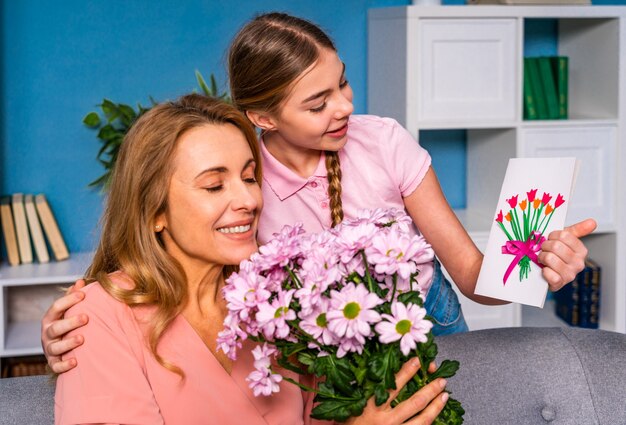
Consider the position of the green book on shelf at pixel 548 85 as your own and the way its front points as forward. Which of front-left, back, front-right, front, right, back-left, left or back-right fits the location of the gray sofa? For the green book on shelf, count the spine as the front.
front

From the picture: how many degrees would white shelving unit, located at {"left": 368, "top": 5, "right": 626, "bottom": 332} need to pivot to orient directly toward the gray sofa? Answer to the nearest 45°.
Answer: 0° — it already faces it

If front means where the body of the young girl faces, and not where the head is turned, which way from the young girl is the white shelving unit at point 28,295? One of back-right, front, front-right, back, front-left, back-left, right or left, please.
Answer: back-right

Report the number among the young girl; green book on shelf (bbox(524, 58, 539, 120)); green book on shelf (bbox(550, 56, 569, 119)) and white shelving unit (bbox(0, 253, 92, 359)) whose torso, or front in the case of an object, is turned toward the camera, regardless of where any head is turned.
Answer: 4

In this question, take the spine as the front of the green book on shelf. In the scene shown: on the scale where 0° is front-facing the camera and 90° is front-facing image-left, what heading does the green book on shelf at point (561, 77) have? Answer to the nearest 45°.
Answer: approximately 0°

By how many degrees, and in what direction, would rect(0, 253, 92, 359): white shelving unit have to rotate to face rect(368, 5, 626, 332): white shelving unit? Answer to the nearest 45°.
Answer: approximately 90° to its left

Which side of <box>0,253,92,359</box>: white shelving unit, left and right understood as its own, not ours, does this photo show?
front

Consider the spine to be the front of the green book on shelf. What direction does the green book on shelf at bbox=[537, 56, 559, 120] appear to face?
toward the camera

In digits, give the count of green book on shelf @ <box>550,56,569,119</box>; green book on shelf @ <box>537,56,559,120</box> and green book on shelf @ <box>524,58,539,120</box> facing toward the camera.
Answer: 3

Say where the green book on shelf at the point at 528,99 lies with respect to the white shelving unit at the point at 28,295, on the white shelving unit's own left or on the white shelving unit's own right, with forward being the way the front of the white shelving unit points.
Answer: on the white shelving unit's own left

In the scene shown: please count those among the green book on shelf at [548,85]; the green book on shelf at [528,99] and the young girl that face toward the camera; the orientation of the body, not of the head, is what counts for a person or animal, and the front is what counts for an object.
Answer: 3
